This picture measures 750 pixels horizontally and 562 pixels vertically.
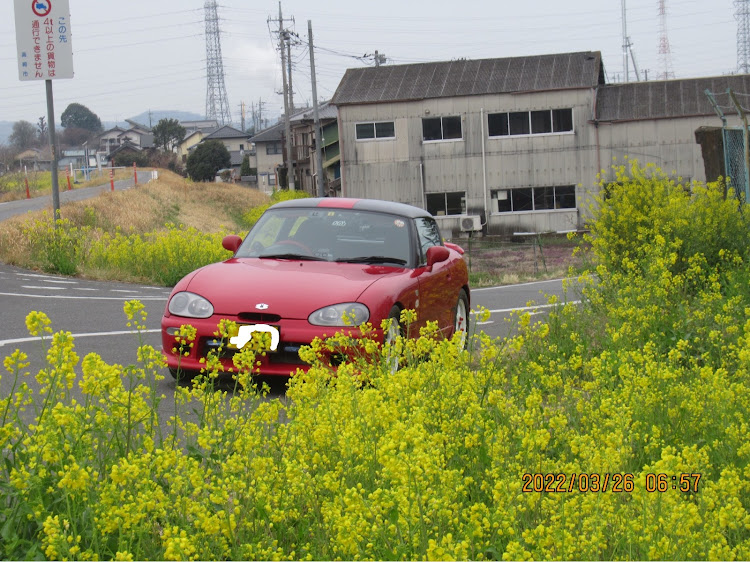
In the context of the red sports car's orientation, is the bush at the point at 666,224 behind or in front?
behind

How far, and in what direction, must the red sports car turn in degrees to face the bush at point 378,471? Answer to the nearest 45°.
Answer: approximately 45° to its left

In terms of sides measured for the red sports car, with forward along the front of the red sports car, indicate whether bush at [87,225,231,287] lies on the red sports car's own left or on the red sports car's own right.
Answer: on the red sports car's own right

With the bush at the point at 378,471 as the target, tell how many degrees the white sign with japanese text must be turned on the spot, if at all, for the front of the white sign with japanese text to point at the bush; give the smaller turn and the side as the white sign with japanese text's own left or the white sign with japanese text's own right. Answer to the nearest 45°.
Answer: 0° — it already faces it

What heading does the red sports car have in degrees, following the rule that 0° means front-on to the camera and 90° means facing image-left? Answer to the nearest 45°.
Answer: approximately 45°

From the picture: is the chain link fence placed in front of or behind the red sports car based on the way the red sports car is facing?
behind

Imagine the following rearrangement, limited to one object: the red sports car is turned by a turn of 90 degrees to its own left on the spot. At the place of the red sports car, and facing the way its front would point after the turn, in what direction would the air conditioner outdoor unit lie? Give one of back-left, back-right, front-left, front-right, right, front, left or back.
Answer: back-left

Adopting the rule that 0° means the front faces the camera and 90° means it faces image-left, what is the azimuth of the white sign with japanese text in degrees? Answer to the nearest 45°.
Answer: approximately 0°

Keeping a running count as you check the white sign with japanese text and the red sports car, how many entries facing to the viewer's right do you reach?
0
